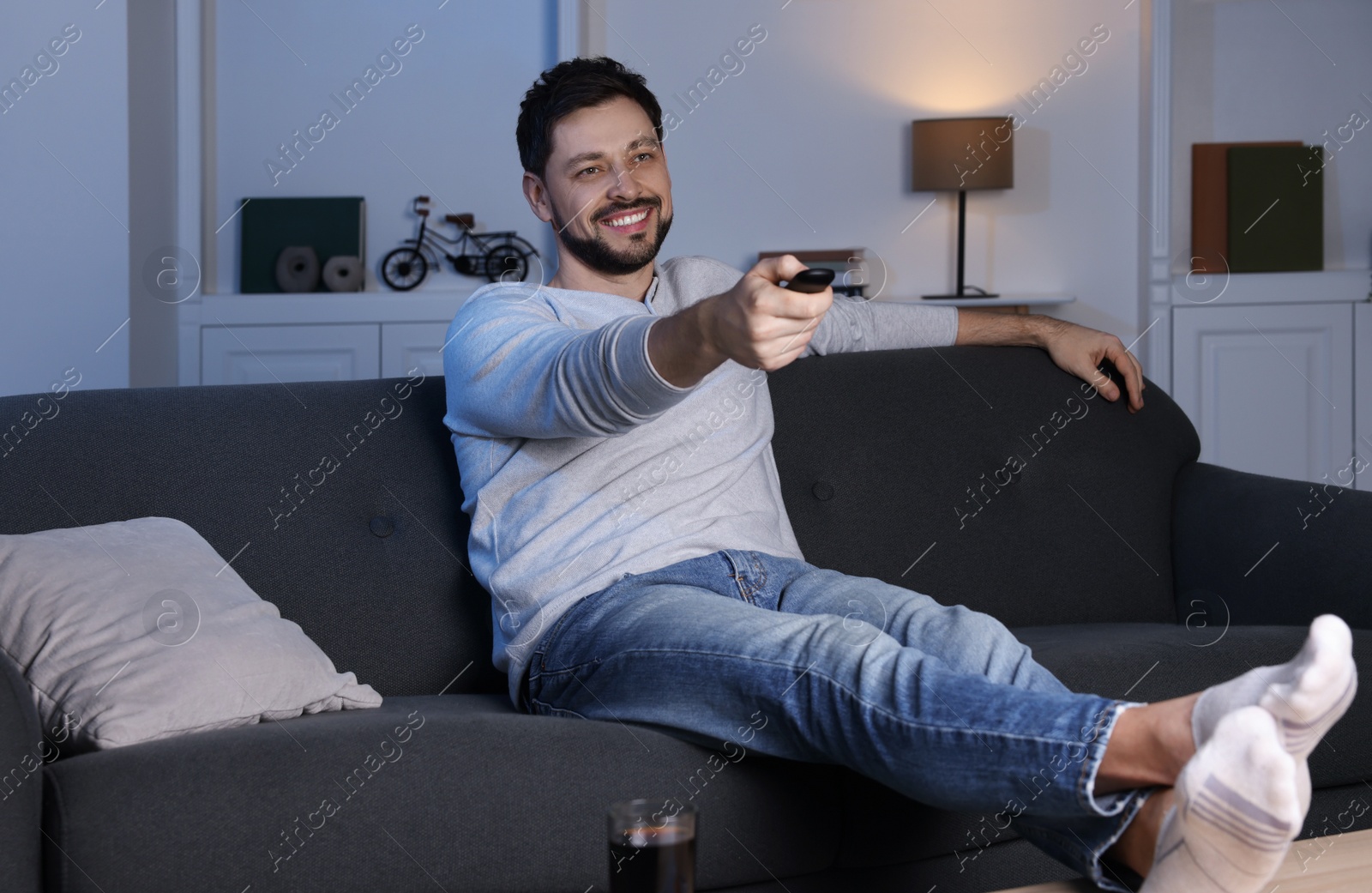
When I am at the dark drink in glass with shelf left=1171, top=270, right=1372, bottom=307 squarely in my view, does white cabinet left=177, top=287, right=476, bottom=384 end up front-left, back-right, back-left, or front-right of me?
front-left

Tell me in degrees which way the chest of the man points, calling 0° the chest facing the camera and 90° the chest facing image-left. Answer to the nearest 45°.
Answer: approximately 315°

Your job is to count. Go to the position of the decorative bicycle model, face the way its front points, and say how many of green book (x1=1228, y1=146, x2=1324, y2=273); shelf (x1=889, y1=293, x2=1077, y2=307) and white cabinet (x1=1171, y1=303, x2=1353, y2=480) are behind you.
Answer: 3

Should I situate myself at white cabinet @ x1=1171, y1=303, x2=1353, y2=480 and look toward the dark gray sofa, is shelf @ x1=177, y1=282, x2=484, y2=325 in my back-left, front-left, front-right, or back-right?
front-right

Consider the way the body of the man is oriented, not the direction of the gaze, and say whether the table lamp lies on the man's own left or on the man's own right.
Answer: on the man's own left

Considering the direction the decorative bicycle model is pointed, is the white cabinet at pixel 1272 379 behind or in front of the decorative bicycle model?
behind

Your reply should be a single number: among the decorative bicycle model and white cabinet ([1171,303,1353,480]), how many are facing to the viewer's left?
1

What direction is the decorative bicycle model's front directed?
to the viewer's left

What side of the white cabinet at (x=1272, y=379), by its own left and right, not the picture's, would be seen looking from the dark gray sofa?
front

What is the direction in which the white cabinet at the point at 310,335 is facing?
toward the camera

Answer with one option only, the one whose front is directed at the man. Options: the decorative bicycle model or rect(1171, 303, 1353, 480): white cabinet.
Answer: the white cabinet

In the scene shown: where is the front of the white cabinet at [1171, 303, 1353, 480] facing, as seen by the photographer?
facing the viewer

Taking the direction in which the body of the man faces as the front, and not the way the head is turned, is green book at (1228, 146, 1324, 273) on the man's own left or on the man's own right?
on the man's own left

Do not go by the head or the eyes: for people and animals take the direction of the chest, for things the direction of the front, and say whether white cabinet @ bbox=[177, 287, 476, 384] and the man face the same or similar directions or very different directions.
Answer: same or similar directions

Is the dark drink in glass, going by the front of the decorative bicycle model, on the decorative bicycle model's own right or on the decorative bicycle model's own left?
on the decorative bicycle model's own left
